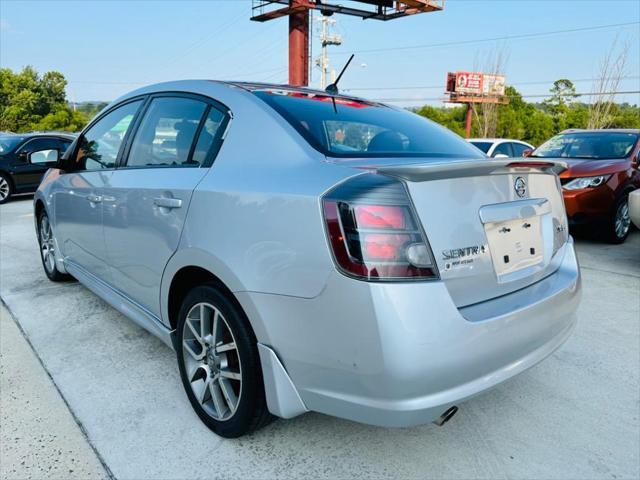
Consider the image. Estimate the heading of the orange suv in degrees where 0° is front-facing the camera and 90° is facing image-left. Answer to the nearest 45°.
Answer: approximately 45°

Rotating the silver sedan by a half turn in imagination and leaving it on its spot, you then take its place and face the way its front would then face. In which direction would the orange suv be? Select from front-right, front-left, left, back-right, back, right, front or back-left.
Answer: left

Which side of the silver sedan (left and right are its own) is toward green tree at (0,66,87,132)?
front

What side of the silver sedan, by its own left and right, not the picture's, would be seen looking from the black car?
front

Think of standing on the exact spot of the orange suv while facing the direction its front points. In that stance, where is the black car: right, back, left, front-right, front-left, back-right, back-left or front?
front-right

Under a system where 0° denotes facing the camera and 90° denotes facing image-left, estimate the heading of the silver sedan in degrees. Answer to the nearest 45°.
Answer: approximately 135°
